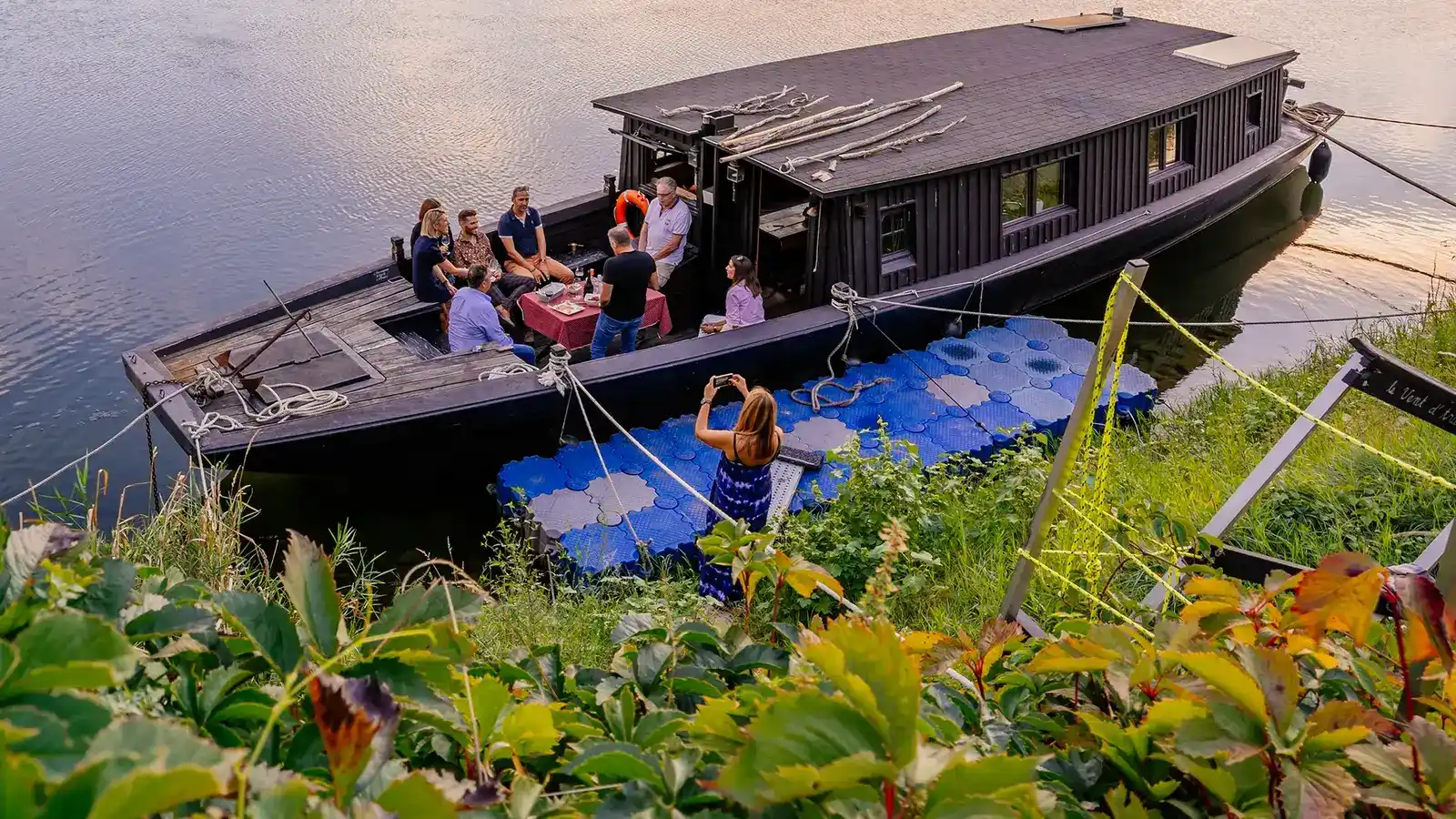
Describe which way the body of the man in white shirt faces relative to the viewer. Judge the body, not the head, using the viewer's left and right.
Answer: facing the viewer and to the left of the viewer

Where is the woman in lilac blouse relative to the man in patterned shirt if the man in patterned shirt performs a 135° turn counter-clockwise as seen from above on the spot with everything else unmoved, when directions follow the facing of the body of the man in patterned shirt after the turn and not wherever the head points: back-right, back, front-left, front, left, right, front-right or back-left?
back-right

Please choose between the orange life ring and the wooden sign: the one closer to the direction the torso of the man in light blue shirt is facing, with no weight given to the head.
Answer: the orange life ring

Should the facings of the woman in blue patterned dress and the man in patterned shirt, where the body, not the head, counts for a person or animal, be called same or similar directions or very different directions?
very different directions

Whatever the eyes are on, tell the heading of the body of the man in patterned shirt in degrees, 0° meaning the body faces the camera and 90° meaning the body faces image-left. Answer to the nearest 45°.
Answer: approximately 315°

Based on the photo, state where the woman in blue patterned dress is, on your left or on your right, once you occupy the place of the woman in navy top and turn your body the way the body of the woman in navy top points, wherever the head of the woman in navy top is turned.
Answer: on your right

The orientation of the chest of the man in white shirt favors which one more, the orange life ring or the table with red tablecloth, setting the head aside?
the table with red tablecloth

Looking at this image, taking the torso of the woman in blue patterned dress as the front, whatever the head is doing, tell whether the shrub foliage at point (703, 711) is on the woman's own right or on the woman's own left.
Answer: on the woman's own left

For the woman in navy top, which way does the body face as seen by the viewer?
to the viewer's right

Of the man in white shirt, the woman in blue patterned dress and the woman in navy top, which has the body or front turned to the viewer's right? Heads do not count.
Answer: the woman in navy top

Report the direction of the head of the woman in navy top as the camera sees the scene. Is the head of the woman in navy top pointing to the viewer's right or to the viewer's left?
to the viewer's right

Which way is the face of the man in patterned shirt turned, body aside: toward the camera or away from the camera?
toward the camera
